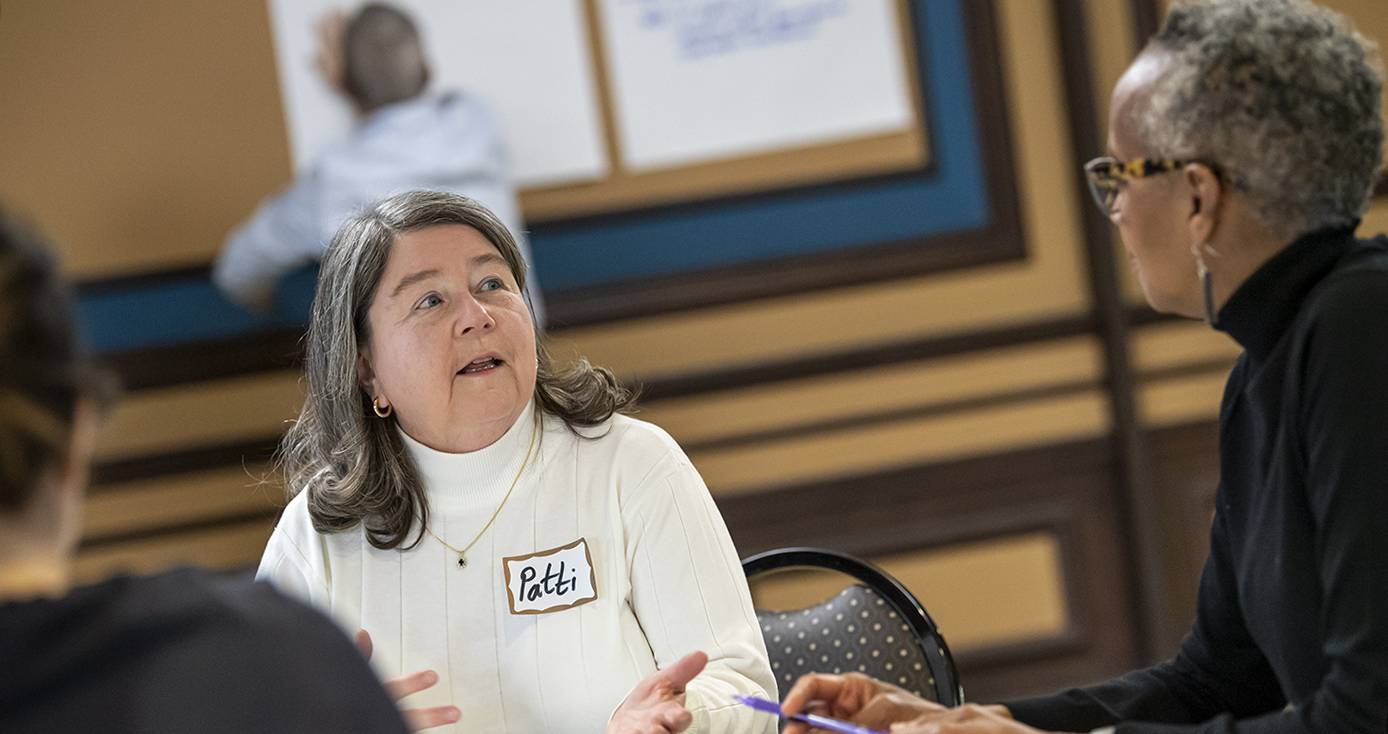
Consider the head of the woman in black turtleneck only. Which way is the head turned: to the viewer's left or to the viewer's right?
to the viewer's left

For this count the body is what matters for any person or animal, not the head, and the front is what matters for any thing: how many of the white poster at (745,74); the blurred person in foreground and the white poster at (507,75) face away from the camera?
1

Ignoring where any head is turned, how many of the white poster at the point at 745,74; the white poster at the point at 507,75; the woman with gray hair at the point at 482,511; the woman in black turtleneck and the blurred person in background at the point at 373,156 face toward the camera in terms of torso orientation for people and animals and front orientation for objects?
3

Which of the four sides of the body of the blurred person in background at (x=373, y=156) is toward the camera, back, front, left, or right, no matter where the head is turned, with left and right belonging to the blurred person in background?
back

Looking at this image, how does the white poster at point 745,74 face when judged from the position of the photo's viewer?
facing the viewer

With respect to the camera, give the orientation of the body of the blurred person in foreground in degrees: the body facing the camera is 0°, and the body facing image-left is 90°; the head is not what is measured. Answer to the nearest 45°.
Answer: approximately 180°

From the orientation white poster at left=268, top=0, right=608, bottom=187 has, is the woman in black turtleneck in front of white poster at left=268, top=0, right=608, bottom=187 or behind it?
in front

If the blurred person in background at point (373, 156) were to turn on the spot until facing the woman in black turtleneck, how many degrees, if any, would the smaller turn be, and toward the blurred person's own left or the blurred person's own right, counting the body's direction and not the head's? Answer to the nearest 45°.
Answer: approximately 180°

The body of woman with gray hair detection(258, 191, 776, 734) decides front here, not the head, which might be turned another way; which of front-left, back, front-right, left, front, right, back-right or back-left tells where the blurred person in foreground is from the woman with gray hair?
front

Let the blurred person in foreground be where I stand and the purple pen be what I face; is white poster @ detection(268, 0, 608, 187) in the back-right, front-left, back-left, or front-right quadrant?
front-left

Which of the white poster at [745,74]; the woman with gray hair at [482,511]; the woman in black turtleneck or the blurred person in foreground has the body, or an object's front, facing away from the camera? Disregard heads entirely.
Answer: the blurred person in foreground

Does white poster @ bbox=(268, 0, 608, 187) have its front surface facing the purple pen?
yes

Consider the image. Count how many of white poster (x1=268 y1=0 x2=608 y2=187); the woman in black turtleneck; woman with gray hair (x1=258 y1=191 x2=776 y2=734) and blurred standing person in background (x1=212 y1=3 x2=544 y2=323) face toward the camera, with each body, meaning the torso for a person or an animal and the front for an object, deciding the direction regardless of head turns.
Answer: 2

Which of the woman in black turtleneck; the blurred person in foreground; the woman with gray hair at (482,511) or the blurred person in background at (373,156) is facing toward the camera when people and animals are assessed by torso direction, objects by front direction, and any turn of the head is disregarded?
the woman with gray hair

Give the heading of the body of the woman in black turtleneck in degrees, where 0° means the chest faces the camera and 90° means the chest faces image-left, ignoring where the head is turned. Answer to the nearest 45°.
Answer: approximately 90°
